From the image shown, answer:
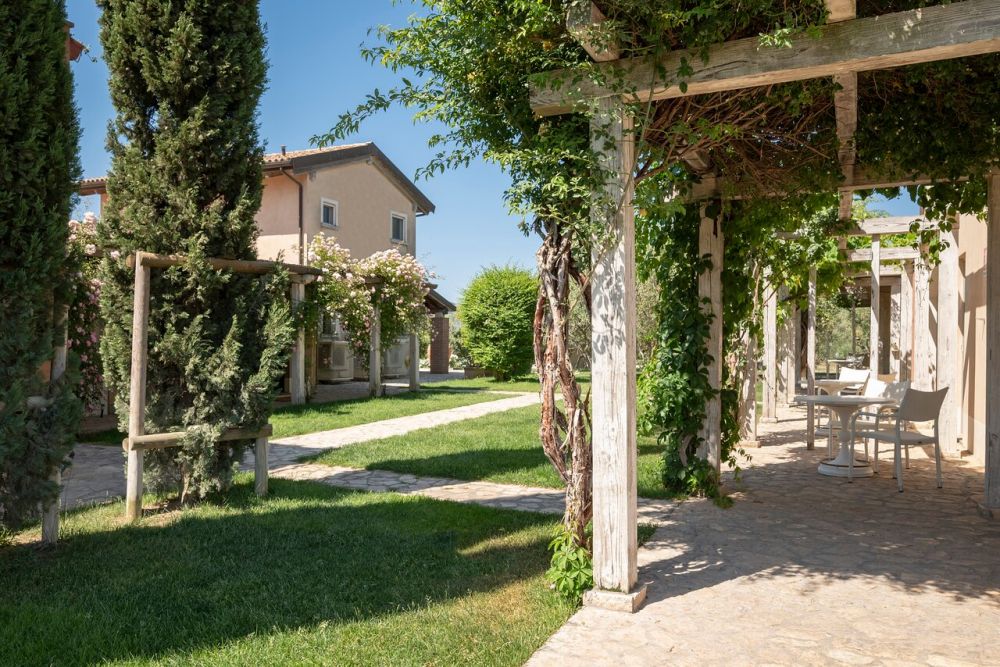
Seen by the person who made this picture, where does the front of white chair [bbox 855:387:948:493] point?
facing away from the viewer and to the left of the viewer

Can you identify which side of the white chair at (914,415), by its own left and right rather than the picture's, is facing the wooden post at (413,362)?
front

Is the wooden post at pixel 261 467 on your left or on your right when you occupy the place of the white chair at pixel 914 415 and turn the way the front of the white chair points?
on your left

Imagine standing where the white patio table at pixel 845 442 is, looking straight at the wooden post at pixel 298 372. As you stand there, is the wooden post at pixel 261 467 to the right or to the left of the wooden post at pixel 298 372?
left

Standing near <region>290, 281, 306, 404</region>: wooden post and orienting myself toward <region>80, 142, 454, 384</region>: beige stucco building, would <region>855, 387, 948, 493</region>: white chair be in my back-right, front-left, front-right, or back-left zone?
back-right

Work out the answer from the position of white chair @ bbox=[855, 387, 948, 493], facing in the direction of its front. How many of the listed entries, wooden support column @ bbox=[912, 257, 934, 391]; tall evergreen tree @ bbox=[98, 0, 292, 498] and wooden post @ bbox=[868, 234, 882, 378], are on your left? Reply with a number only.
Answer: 1

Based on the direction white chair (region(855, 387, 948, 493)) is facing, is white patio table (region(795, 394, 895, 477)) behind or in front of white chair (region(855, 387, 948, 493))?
in front

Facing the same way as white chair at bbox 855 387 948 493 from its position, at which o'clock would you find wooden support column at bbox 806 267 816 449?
The wooden support column is roughly at 1 o'clock from the white chair.

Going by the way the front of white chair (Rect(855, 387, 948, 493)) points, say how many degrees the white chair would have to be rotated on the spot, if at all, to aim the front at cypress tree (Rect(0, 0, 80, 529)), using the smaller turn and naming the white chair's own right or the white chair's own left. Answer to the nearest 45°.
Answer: approximately 90° to the white chair's own left

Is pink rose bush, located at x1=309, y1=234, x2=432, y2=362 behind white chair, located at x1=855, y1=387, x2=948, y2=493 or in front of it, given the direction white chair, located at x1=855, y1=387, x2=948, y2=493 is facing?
in front
